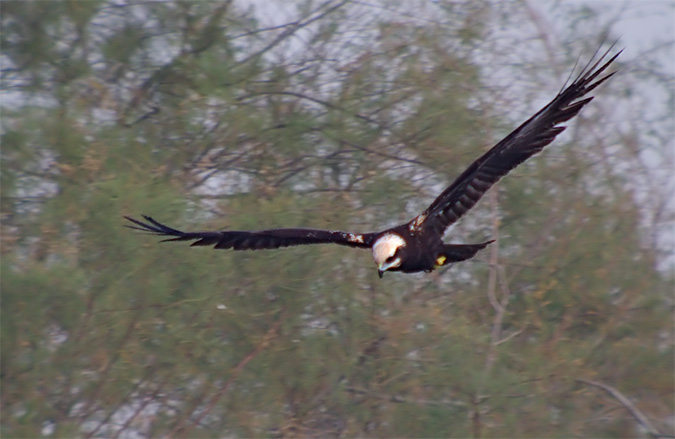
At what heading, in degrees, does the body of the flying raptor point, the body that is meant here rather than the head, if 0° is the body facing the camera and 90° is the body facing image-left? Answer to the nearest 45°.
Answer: approximately 45°
